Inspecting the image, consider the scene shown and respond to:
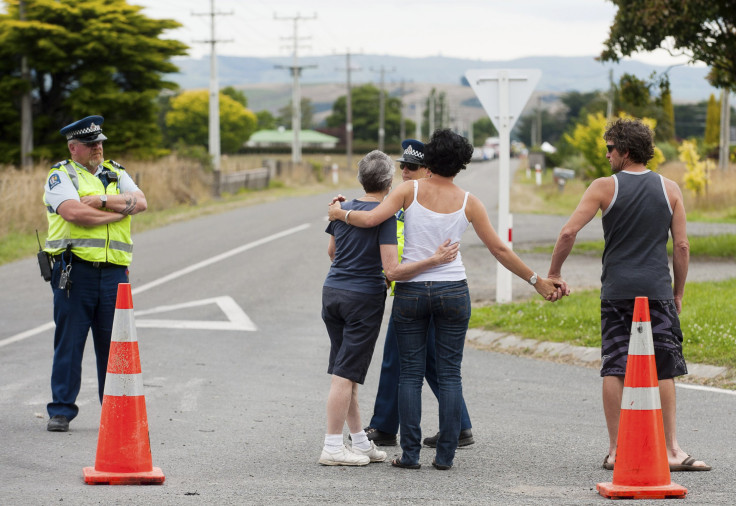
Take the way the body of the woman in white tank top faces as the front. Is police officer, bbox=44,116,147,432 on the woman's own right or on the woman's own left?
on the woman's own left

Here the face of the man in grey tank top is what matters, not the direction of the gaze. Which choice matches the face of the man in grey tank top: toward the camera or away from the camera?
away from the camera

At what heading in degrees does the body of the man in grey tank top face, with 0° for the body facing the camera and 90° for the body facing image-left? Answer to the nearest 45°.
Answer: approximately 180°

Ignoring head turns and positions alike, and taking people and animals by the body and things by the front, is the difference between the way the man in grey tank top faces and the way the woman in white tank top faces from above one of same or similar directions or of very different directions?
same or similar directions

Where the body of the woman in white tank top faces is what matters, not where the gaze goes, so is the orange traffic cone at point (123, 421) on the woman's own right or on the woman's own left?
on the woman's own left

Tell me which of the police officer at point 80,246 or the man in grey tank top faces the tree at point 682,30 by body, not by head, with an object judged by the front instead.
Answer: the man in grey tank top

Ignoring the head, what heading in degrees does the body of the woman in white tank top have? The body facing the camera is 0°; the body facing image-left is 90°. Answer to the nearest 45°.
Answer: approximately 180°

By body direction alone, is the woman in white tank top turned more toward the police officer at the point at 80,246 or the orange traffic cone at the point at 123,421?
the police officer

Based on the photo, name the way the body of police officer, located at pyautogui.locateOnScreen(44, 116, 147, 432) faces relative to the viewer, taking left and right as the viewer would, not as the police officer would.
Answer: facing the viewer and to the right of the viewer

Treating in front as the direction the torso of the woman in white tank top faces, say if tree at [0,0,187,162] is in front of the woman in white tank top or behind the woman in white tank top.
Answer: in front

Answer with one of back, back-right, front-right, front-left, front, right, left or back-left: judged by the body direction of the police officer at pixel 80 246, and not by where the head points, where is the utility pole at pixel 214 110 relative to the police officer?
back-left

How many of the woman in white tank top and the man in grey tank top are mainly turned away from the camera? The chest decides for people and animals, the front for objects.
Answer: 2

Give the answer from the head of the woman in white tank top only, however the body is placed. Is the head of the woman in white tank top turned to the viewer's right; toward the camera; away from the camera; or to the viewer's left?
away from the camera
